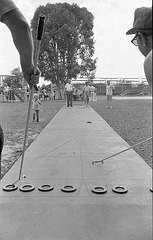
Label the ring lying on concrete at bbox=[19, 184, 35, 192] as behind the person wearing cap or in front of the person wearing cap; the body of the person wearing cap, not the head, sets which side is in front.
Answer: in front

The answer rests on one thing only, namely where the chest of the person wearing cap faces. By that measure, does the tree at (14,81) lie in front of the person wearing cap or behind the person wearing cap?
in front

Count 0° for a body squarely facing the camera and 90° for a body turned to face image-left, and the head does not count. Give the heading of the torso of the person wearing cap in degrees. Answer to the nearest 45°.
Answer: approximately 135°

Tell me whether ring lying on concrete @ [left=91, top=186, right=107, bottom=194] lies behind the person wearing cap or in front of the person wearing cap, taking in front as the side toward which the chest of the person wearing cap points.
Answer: in front

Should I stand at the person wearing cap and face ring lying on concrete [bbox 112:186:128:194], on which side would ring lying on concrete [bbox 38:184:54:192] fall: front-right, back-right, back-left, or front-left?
front-left

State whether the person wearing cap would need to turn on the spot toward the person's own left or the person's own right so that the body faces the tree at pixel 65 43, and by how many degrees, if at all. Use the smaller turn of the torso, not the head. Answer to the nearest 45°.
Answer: approximately 45° to the person's own right

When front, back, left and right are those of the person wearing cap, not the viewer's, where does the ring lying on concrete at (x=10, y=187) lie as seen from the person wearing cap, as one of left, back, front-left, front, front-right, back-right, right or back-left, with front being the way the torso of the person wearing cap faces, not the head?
front

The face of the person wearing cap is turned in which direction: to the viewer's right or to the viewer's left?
to the viewer's left
